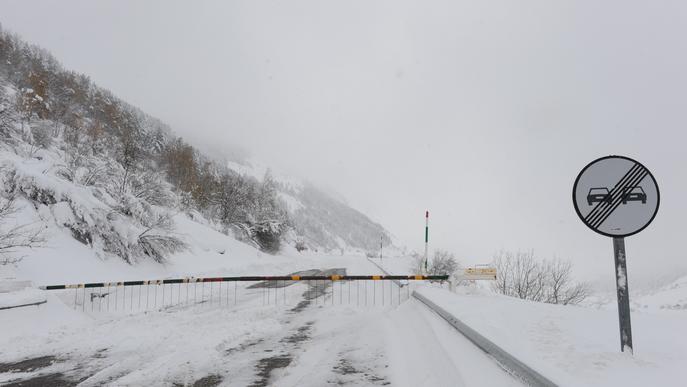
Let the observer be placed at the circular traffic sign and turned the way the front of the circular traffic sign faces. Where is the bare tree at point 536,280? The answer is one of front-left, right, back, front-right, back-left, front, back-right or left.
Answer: back

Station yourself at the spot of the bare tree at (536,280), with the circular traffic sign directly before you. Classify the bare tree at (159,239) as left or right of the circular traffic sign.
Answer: right

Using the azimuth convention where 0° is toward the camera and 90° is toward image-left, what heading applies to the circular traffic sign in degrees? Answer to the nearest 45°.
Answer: approximately 0°
